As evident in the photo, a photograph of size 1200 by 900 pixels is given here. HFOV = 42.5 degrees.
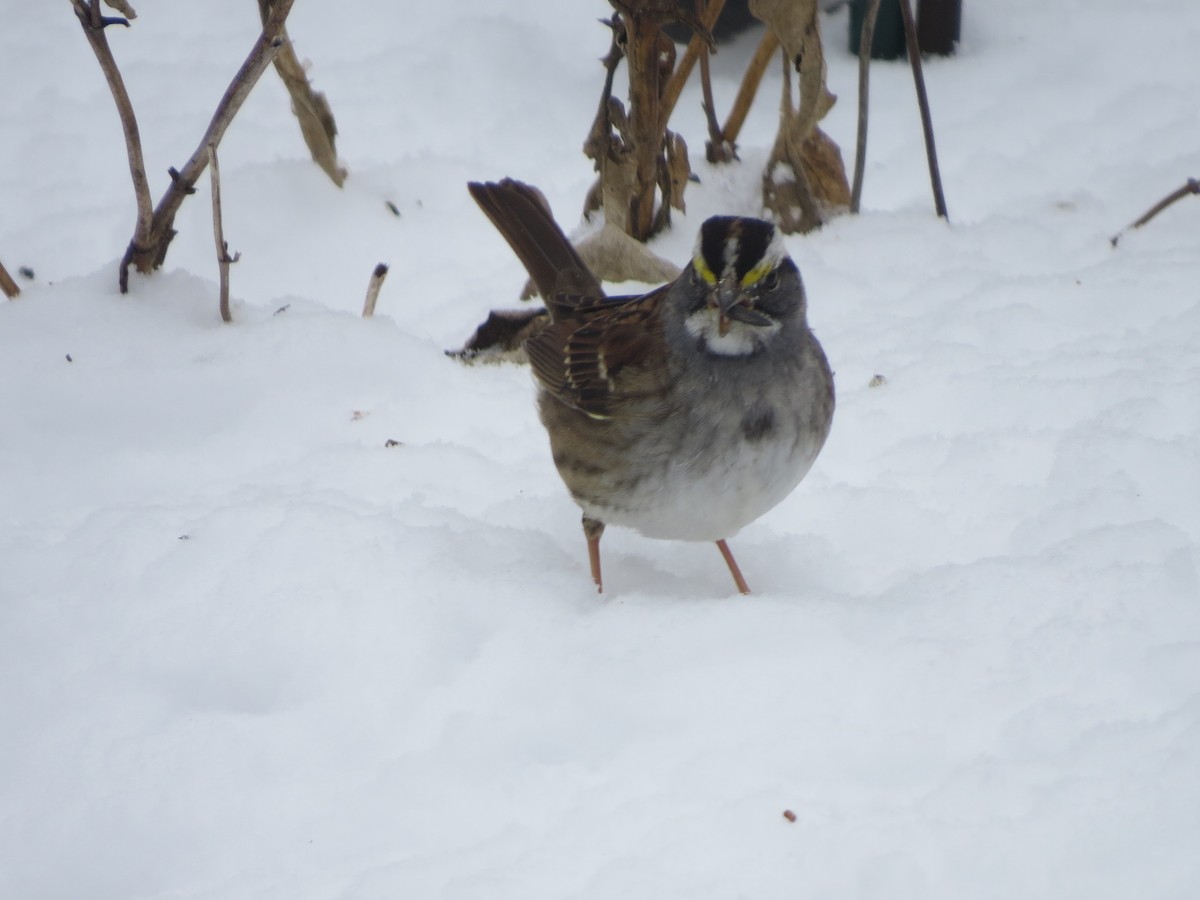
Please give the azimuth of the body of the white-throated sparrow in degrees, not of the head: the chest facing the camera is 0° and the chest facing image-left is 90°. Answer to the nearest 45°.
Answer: approximately 315°

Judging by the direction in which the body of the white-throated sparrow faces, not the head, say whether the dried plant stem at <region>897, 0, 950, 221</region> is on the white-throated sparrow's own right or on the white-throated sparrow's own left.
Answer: on the white-throated sparrow's own left

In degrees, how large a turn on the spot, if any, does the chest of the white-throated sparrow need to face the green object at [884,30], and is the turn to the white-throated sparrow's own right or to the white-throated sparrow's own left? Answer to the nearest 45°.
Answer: approximately 135° to the white-throated sparrow's own left

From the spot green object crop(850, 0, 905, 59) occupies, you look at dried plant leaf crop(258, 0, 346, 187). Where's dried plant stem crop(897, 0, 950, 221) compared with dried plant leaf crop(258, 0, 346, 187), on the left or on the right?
left

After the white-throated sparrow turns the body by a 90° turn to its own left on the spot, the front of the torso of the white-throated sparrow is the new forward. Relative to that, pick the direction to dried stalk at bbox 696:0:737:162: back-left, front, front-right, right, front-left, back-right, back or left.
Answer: front-left

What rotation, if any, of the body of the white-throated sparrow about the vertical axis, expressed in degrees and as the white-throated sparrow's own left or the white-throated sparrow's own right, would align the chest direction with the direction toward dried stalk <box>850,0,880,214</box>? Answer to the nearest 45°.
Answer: approximately 135° to the white-throated sparrow's own left

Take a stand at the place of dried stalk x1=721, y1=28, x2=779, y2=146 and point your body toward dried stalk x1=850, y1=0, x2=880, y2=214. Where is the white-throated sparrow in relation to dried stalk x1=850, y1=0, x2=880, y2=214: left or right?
right

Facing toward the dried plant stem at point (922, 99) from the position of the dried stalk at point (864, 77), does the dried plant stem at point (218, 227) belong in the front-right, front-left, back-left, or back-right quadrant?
back-right

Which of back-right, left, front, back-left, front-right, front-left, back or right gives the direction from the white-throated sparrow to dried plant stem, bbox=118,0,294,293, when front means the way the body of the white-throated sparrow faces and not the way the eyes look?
back
